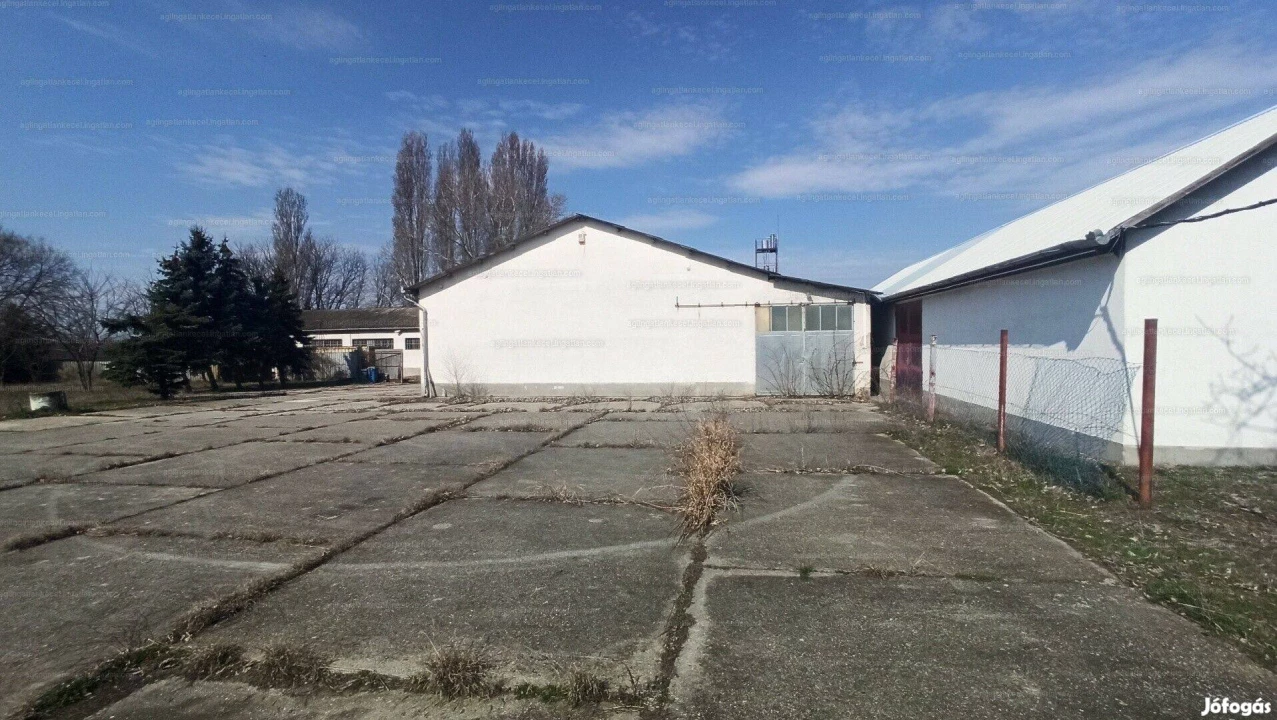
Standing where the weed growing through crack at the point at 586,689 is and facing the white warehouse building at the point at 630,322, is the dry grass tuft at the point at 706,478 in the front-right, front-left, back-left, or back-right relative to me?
front-right

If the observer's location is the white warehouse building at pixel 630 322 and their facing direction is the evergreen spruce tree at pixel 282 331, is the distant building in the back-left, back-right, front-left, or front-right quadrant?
front-right

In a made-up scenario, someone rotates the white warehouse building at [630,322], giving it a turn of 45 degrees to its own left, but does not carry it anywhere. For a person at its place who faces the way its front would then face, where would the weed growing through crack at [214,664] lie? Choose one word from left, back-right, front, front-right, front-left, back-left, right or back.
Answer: front-right

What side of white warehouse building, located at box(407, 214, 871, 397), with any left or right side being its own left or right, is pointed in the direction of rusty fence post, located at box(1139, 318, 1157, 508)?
front

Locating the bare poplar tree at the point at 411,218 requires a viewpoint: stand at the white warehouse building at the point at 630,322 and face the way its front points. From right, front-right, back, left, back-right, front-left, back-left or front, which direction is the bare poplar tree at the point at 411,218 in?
back-right

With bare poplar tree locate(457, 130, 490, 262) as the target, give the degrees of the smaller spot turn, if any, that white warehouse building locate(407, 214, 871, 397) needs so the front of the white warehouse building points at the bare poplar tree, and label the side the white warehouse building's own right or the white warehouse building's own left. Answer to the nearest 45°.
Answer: approximately 135° to the white warehouse building's own right

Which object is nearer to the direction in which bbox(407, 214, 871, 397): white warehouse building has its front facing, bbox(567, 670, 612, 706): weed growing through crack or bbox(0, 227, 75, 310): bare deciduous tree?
the weed growing through crack

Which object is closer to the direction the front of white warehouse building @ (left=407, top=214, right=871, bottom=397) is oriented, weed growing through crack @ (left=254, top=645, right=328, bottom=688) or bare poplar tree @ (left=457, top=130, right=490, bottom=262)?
the weed growing through crack

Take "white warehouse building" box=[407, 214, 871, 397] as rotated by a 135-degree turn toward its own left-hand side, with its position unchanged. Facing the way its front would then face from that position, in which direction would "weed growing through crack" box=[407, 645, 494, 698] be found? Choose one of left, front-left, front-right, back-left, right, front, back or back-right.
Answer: back-right

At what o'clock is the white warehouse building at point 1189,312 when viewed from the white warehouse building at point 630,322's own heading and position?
the white warehouse building at point 1189,312 is roughly at 11 o'clock from the white warehouse building at point 630,322.

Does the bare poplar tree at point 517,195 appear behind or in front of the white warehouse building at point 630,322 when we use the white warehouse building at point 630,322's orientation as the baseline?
behind

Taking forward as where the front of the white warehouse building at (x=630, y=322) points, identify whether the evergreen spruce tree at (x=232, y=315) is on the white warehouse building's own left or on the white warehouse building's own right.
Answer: on the white warehouse building's own right

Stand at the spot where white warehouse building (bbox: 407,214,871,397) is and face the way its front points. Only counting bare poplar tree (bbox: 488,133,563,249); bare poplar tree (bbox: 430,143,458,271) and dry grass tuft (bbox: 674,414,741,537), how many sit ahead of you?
1

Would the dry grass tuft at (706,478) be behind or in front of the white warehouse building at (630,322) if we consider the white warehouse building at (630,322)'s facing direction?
in front

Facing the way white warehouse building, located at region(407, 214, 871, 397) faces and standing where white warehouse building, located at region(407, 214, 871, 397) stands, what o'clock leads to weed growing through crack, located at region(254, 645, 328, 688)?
The weed growing through crack is roughly at 12 o'clock from the white warehouse building.

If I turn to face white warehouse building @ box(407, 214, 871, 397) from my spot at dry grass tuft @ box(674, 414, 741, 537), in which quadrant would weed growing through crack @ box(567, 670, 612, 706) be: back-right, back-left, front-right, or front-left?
back-left

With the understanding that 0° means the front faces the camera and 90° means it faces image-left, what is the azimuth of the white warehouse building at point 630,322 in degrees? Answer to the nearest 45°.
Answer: approximately 0°

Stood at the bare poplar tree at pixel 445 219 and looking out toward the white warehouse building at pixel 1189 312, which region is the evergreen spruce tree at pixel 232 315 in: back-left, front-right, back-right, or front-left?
front-right

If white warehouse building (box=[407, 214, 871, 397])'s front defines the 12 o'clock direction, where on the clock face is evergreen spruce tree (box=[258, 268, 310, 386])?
The evergreen spruce tree is roughly at 4 o'clock from the white warehouse building.
